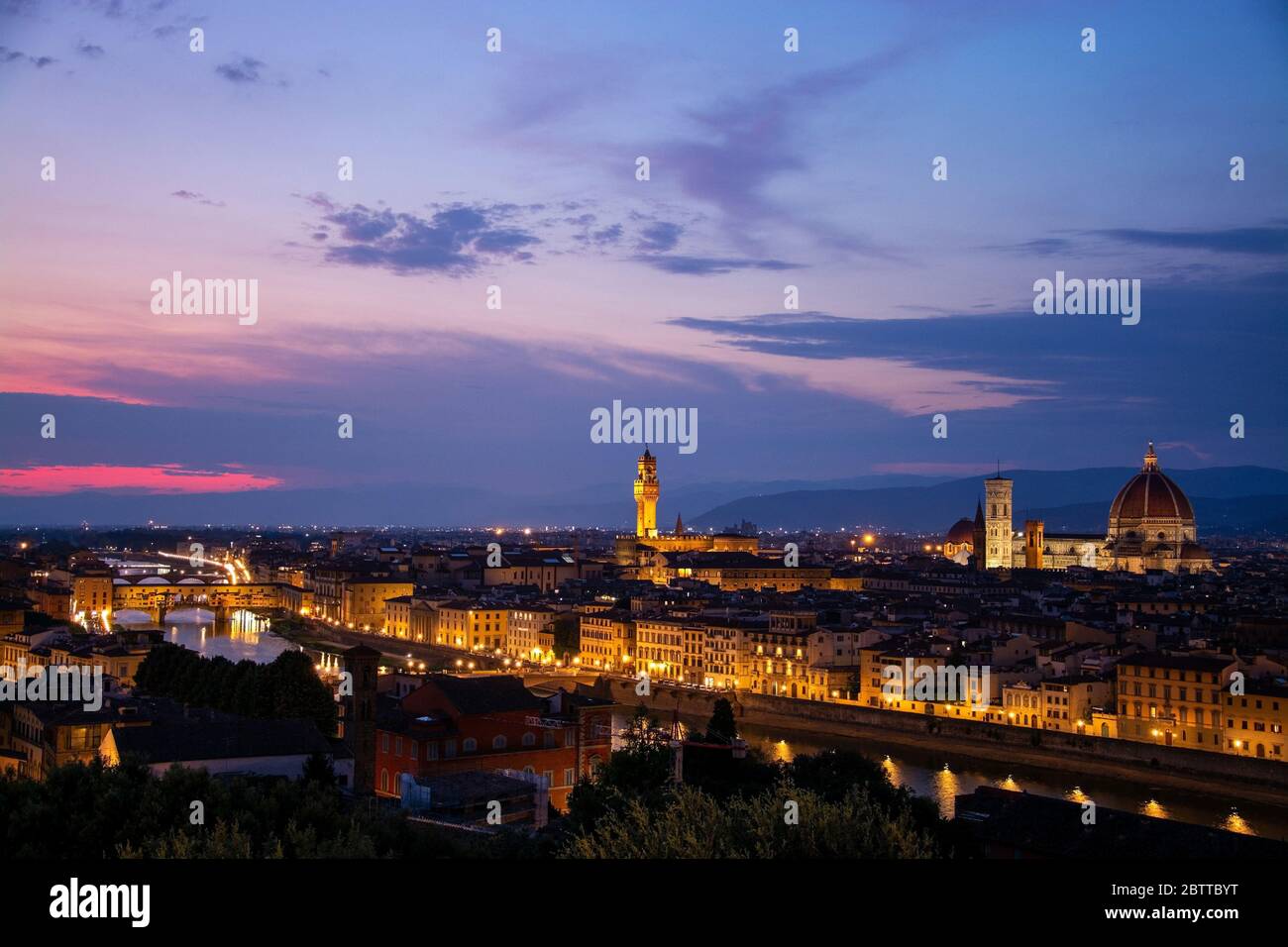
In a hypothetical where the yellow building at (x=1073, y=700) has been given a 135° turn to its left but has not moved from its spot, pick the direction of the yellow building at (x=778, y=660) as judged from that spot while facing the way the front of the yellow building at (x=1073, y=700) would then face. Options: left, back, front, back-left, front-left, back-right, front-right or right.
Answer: back-left

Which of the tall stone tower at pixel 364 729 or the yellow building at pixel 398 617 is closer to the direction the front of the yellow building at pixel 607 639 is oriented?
the tall stone tower

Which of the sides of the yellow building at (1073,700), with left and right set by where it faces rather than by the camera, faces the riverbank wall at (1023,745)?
front

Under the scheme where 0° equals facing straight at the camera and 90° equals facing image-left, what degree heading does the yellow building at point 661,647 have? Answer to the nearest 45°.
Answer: approximately 45°

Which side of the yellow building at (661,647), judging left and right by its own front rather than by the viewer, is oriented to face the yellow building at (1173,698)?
left

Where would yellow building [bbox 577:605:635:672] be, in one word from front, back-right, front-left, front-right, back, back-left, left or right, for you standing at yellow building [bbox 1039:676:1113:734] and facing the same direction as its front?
right

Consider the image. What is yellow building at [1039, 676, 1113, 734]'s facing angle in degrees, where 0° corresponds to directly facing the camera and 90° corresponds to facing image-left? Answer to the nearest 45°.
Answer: approximately 45°

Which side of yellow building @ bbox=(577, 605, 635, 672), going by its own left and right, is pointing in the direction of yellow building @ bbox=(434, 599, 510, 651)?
right

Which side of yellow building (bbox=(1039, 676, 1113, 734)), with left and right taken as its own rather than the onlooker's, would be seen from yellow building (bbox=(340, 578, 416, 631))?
right

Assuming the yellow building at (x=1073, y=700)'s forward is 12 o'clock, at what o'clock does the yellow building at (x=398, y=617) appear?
the yellow building at (x=398, y=617) is roughly at 3 o'clock from the yellow building at (x=1073, y=700).

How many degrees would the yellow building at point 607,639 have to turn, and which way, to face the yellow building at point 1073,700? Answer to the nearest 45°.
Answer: approximately 90° to its left

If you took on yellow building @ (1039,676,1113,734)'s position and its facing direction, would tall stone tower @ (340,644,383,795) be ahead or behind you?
ahead

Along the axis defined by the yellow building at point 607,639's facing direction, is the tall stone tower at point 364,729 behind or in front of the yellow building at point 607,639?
in front

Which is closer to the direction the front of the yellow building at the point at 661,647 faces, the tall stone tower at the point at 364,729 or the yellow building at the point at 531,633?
the tall stone tower
